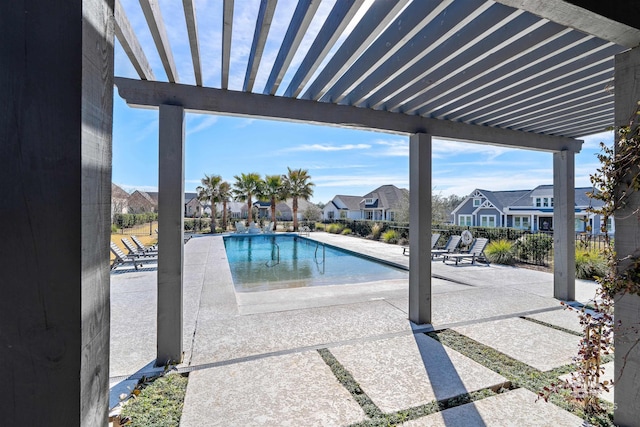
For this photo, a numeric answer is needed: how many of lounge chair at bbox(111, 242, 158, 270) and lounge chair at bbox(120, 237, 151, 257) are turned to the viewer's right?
2

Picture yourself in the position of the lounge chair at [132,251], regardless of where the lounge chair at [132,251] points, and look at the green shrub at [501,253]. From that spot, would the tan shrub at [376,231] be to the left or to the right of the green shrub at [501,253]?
left

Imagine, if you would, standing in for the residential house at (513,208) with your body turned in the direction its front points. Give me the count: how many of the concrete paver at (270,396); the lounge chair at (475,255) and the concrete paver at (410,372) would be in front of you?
3

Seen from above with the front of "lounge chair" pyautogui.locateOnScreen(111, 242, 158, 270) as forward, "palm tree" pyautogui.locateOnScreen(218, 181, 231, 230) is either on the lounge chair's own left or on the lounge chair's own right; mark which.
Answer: on the lounge chair's own left

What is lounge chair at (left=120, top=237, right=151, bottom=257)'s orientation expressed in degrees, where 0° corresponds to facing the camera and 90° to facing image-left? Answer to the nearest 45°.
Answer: approximately 270°

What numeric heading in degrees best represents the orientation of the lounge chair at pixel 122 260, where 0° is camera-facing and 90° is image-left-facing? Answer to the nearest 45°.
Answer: approximately 270°

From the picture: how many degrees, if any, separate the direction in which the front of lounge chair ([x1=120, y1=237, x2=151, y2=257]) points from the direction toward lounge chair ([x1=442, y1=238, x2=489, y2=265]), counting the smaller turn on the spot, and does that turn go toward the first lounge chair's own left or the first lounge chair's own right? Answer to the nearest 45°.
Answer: approximately 45° to the first lounge chair's own right

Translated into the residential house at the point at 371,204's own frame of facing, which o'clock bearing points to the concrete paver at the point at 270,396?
The concrete paver is roughly at 12 o'clock from the residential house.
